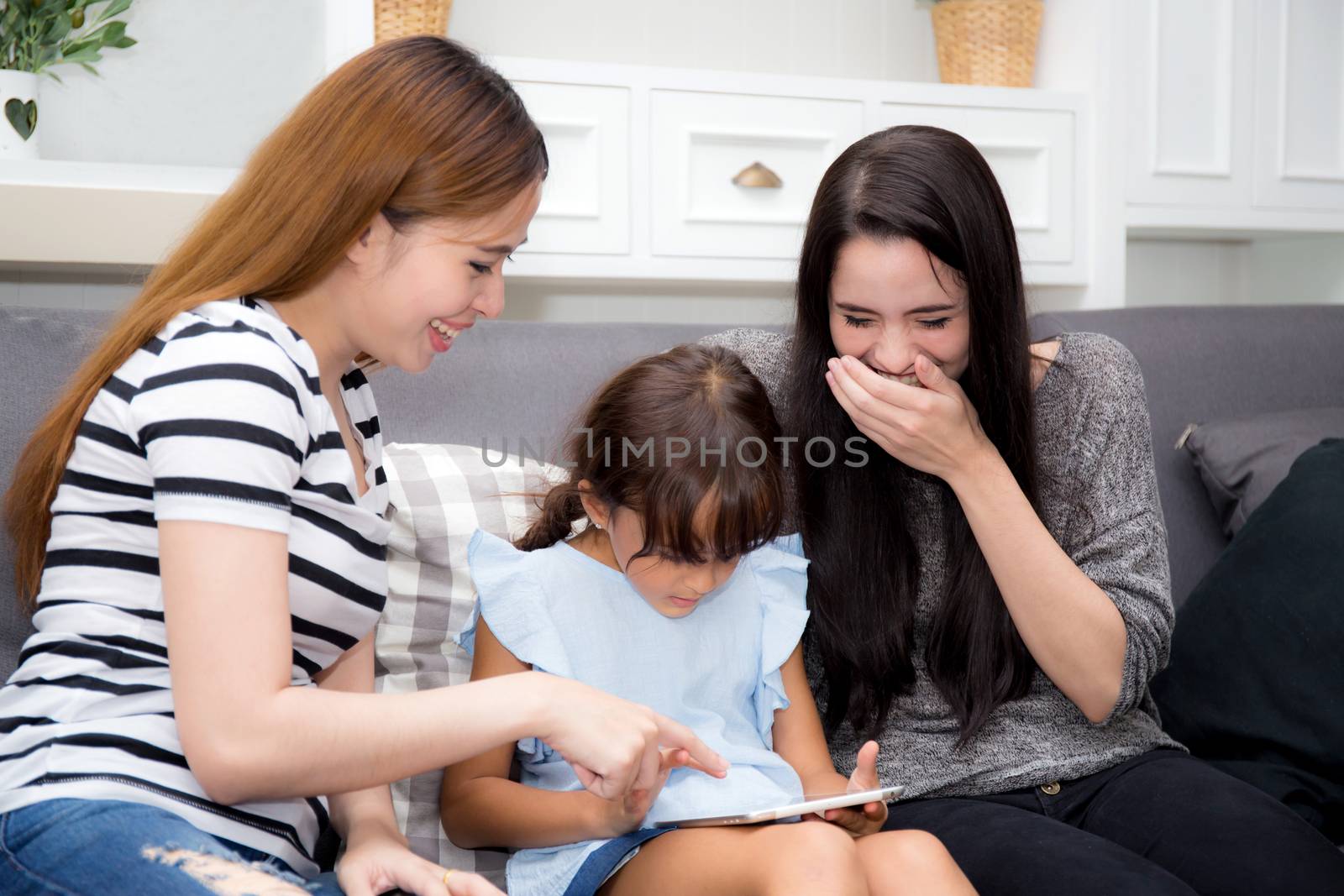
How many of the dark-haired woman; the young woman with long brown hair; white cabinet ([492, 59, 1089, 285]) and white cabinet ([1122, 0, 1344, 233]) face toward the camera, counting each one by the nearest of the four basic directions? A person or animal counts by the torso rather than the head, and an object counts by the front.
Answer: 3

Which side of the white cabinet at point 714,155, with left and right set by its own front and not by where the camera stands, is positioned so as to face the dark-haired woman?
front

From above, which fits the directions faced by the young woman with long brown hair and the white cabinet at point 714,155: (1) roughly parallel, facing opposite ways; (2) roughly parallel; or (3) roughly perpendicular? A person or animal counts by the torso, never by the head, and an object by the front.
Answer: roughly perpendicular

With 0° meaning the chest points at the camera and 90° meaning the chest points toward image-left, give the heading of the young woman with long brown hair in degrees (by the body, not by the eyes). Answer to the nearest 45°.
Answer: approximately 270°

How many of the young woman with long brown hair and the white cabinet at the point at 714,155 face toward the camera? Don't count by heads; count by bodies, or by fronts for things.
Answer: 1

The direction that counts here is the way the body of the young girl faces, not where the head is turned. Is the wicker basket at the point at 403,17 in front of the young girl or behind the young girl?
behind
